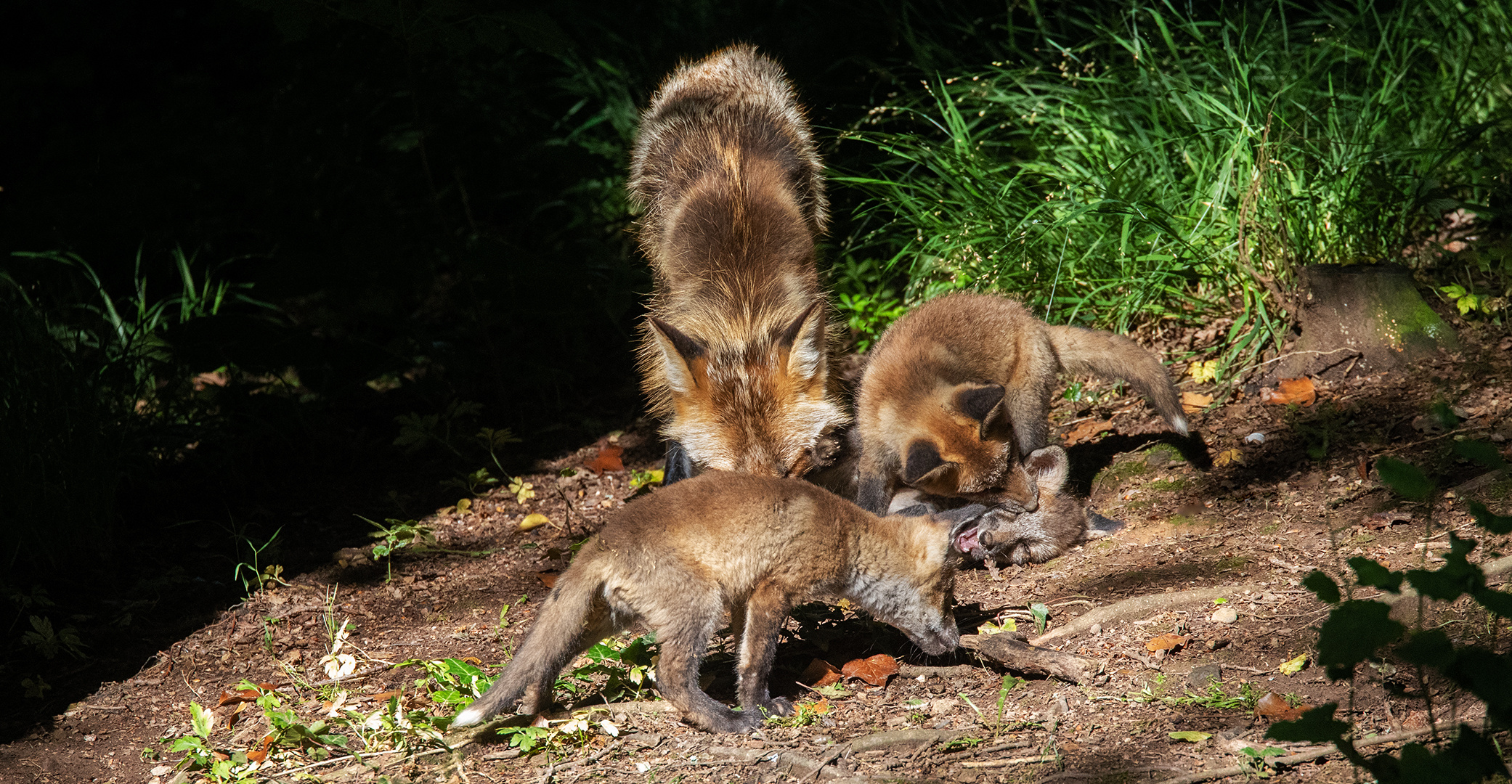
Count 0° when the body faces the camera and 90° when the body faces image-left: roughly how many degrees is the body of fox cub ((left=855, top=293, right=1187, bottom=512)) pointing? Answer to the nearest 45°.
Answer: approximately 45°

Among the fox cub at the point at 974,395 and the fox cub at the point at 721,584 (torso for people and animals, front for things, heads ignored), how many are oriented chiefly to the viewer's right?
1

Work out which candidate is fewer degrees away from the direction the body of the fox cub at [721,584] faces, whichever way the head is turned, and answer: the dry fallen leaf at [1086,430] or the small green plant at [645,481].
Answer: the dry fallen leaf

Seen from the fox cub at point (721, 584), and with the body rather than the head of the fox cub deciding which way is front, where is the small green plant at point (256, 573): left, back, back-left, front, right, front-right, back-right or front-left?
back-left

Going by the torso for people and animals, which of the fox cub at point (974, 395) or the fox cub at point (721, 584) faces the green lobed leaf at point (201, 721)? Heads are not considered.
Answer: the fox cub at point (974, 395)

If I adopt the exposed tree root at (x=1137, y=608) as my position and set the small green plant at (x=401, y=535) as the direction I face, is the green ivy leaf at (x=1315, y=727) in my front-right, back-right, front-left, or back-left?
back-left

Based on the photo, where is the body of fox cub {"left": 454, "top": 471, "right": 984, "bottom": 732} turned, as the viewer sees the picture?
to the viewer's right

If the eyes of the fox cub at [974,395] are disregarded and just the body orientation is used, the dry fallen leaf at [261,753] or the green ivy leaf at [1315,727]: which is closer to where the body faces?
the dry fallen leaf

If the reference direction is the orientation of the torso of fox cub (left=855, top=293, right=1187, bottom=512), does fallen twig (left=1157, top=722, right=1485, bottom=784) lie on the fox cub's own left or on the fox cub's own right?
on the fox cub's own left

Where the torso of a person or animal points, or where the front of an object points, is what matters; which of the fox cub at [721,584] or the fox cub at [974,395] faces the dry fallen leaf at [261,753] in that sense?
the fox cub at [974,395]

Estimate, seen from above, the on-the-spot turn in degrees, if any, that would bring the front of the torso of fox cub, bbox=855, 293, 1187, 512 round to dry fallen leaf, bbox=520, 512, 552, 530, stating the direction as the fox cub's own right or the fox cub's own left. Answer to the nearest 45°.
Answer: approximately 45° to the fox cub's own right

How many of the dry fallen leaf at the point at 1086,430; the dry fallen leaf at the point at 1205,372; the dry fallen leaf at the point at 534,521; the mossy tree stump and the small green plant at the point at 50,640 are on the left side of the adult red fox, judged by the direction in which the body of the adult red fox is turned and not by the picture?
3
